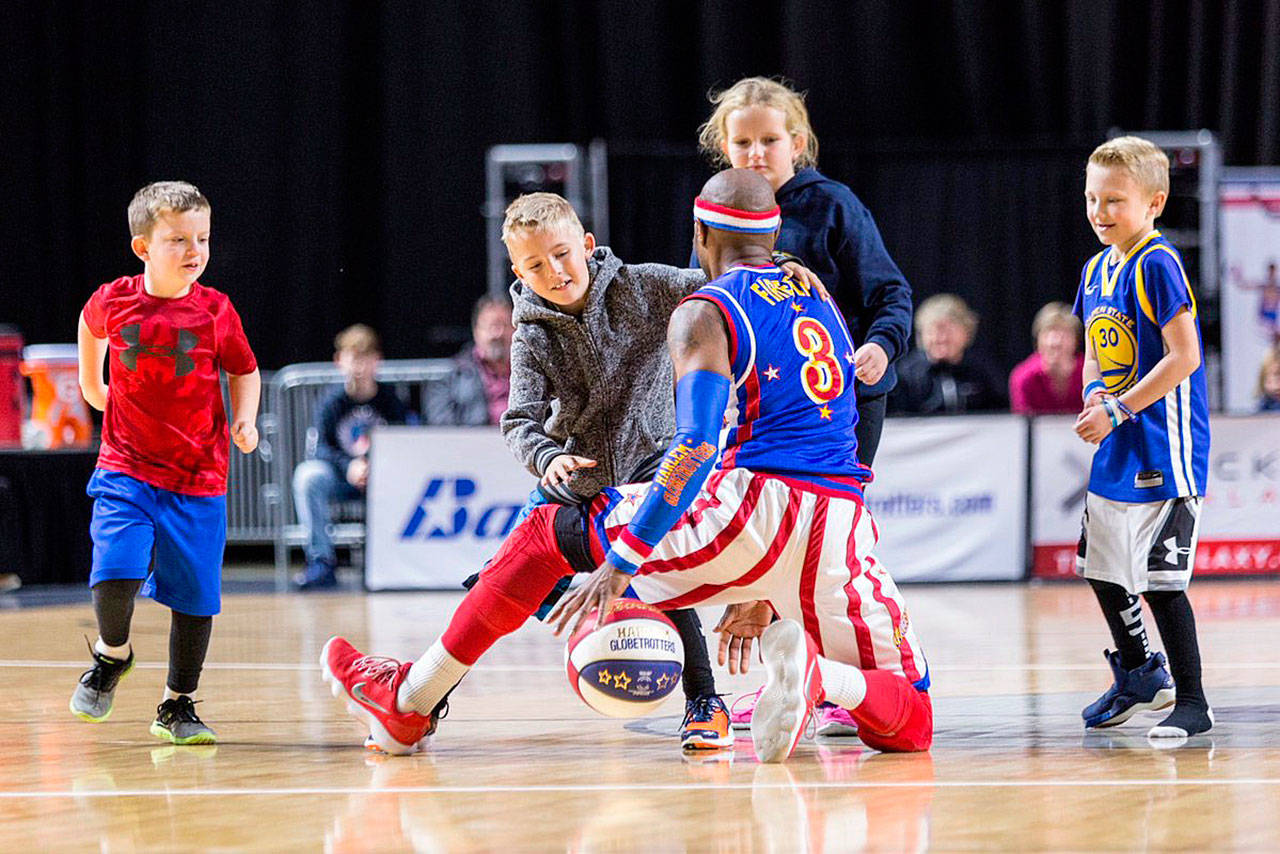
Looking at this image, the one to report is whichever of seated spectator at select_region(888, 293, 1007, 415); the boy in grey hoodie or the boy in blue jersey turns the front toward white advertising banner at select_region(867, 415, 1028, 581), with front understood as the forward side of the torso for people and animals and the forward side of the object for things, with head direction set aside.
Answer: the seated spectator

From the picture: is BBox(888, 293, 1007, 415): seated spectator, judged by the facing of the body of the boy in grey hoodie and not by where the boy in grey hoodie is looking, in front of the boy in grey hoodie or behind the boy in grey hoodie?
behind

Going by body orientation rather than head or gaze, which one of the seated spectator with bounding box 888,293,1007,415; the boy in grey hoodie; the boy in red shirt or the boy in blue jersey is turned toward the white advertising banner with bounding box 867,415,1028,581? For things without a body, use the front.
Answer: the seated spectator

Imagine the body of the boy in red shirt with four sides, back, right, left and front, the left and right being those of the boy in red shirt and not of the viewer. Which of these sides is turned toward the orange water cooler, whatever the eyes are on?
back

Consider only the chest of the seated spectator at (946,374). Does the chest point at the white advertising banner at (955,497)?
yes

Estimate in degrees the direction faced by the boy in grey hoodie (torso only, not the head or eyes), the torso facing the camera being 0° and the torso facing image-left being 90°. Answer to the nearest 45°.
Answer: approximately 0°

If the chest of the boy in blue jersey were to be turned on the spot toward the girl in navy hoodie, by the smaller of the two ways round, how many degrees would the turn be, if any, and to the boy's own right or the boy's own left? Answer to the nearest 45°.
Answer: approximately 45° to the boy's own right

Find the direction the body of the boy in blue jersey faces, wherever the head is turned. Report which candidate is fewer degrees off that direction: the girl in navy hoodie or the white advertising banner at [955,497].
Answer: the girl in navy hoodie

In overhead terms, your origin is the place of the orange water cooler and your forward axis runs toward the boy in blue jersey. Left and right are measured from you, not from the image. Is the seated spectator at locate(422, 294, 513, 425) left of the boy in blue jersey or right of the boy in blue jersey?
left

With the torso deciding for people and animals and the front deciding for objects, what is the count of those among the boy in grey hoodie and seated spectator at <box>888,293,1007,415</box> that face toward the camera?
2

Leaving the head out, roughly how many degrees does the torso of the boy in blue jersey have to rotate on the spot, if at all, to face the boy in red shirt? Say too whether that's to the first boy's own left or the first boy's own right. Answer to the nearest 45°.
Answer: approximately 45° to the first boy's own right

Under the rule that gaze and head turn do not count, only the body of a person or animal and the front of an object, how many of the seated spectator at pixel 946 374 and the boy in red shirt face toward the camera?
2
